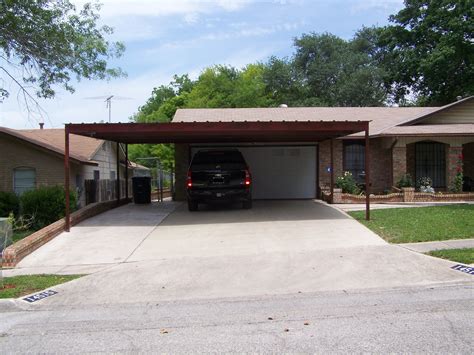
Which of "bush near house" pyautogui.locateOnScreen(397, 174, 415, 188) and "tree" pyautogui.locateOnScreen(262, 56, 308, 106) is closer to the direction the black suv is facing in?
the tree

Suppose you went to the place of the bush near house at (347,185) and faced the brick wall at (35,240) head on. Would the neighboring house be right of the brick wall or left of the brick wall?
right

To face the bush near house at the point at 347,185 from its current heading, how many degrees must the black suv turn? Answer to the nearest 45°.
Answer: approximately 45° to its right

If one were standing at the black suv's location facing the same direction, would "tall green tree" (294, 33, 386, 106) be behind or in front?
in front

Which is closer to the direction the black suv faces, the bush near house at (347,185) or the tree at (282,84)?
the tree

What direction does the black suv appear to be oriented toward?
away from the camera

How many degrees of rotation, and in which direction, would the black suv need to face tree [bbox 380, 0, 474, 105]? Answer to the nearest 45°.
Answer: approximately 45° to its right

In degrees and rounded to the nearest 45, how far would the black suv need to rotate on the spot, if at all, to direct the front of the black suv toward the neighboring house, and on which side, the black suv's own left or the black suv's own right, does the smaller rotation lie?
approximately 45° to the black suv's own left

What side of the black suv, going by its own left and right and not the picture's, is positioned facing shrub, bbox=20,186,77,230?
left
